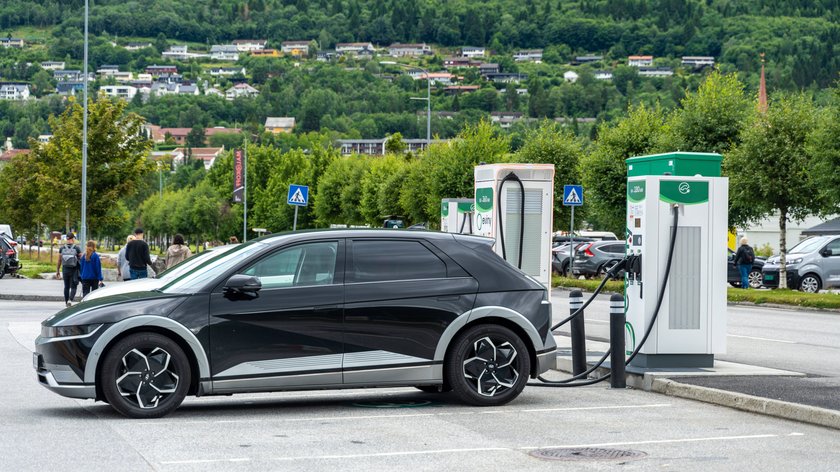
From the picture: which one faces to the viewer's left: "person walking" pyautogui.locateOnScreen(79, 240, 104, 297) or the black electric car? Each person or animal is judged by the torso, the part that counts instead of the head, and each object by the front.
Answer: the black electric car

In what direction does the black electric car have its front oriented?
to the viewer's left

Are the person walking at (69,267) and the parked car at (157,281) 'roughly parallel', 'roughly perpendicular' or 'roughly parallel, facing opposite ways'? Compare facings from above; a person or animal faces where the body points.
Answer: roughly perpendicular

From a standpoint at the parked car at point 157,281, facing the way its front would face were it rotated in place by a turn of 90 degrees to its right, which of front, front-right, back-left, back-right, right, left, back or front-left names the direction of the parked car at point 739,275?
front-right

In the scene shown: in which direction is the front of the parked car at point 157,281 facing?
to the viewer's left
